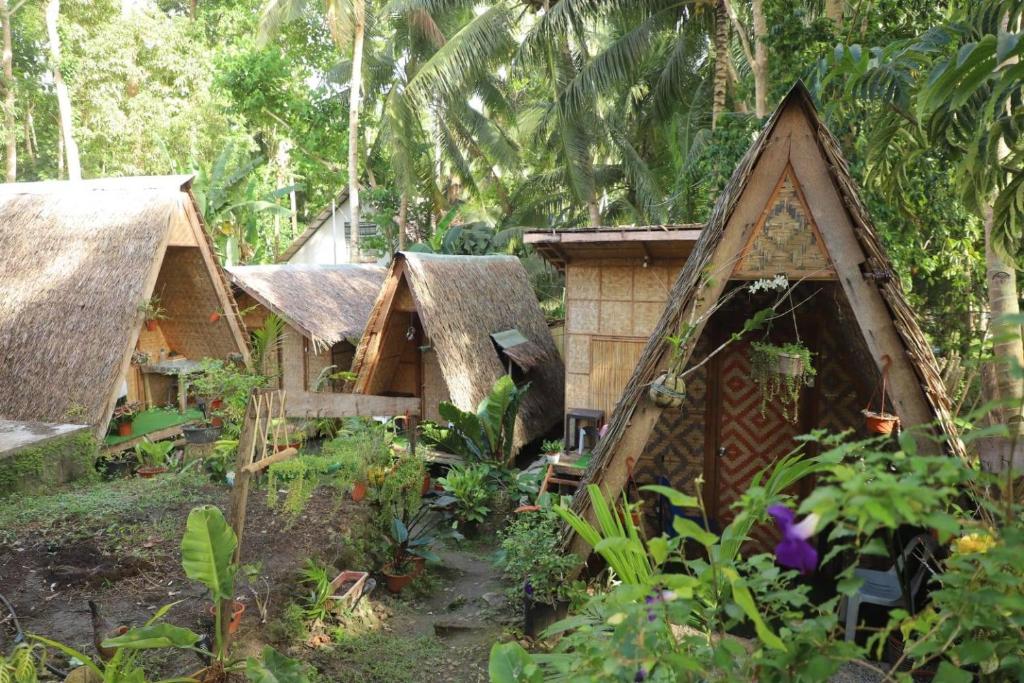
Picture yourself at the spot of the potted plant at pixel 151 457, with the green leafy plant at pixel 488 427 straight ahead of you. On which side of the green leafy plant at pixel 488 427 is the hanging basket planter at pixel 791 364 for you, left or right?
right

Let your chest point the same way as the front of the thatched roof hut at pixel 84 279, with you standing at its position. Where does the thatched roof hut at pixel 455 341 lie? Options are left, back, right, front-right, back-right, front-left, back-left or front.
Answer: front-left

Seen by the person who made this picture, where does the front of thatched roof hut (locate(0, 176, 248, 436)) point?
facing the viewer and to the right of the viewer

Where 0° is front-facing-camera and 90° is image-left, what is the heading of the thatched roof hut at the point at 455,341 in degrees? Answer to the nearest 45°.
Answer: approximately 45°

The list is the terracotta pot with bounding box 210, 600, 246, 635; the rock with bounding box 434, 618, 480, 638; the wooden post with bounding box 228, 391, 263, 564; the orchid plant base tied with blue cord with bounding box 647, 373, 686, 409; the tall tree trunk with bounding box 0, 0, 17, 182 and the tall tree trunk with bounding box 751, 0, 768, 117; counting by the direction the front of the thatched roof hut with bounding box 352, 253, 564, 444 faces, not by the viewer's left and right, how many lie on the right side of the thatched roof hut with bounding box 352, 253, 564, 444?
1

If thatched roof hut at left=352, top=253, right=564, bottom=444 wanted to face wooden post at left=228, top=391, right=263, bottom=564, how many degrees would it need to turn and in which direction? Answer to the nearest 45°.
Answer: approximately 45° to its left

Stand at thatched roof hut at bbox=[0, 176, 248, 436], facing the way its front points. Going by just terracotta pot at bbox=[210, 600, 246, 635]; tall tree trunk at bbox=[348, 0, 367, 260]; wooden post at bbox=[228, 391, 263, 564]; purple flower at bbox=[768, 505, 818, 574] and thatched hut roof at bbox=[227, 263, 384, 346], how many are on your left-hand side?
2

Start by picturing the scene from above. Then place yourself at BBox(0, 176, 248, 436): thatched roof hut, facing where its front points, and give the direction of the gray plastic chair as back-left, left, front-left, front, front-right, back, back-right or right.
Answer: front

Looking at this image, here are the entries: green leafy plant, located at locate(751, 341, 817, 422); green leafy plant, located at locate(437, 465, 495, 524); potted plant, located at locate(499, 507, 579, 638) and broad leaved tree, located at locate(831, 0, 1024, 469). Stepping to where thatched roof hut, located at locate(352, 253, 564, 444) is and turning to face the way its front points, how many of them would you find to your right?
0

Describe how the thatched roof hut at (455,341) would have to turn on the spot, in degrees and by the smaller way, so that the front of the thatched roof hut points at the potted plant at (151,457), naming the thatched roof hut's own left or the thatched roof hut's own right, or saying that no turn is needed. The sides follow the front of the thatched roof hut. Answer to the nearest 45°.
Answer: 0° — it already faces it

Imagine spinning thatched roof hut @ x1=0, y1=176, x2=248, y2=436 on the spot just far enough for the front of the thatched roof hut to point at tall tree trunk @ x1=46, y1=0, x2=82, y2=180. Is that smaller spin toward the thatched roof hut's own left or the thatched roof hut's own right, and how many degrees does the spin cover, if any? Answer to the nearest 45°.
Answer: approximately 135° to the thatched roof hut's own left
